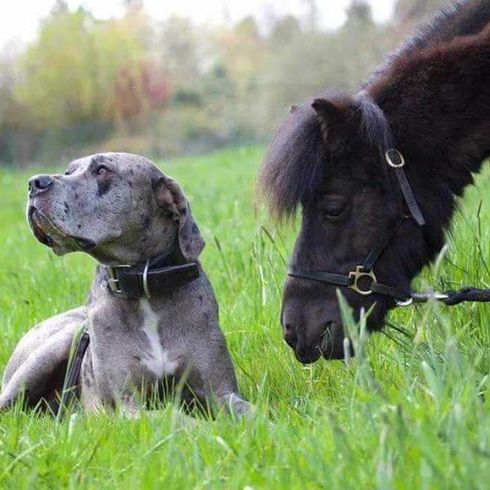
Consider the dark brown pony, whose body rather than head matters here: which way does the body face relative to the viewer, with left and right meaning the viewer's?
facing to the left of the viewer

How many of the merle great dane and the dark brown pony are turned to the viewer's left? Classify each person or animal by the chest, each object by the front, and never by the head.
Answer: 1

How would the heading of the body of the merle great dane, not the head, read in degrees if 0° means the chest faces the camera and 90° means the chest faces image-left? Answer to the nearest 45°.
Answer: approximately 315°

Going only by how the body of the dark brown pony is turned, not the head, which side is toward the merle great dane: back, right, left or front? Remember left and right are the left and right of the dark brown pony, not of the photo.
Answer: front
